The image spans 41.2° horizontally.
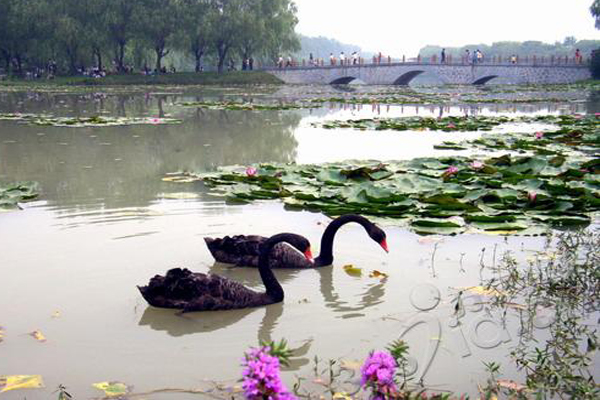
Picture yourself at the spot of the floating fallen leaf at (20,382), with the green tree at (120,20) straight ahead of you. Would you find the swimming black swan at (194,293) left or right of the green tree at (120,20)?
right

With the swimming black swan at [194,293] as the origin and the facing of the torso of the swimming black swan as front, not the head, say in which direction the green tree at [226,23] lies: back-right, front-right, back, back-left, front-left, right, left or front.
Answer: left

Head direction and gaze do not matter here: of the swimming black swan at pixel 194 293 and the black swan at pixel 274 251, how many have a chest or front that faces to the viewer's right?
2

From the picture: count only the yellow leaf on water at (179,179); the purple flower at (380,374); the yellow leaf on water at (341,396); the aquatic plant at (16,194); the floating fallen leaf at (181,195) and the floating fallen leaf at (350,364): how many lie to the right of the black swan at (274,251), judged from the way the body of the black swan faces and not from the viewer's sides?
3

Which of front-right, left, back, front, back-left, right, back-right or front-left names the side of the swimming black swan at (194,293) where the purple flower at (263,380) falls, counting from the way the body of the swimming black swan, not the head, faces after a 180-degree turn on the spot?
left

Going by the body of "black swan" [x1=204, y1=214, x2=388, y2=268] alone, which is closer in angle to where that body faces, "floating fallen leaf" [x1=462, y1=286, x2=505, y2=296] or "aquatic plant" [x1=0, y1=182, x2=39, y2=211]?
the floating fallen leaf

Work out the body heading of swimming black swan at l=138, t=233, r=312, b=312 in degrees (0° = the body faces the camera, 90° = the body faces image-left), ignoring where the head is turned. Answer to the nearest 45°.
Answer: approximately 270°

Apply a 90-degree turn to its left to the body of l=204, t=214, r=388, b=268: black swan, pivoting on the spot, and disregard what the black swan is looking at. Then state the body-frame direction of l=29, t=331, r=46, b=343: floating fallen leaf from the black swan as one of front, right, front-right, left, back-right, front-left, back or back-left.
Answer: back-left

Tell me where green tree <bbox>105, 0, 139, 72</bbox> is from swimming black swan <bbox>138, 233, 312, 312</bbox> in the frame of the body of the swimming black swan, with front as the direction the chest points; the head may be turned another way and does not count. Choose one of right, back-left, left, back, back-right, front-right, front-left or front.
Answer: left

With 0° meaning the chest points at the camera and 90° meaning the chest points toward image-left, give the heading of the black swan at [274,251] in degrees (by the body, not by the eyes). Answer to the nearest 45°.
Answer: approximately 270°

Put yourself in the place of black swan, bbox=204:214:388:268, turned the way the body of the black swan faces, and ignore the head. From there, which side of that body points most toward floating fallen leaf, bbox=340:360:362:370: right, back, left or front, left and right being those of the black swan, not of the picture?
right

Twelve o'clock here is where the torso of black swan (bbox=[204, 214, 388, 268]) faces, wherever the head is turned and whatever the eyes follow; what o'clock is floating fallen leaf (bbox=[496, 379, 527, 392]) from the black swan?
The floating fallen leaf is roughly at 2 o'clock from the black swan.

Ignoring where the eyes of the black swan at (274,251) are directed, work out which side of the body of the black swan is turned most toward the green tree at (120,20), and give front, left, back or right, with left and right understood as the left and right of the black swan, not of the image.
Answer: left

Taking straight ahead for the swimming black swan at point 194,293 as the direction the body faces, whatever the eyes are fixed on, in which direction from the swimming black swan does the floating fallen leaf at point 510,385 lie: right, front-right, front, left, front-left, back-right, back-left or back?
front-right

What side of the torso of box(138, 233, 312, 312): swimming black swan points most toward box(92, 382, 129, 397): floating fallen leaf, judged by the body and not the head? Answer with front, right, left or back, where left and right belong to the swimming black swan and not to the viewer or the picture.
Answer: right

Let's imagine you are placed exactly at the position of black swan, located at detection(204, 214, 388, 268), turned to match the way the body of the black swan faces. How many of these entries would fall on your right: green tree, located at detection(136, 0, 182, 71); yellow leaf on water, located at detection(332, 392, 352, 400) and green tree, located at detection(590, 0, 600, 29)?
1

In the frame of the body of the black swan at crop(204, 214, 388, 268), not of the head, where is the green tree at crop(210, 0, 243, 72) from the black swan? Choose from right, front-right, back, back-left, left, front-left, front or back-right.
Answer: left
